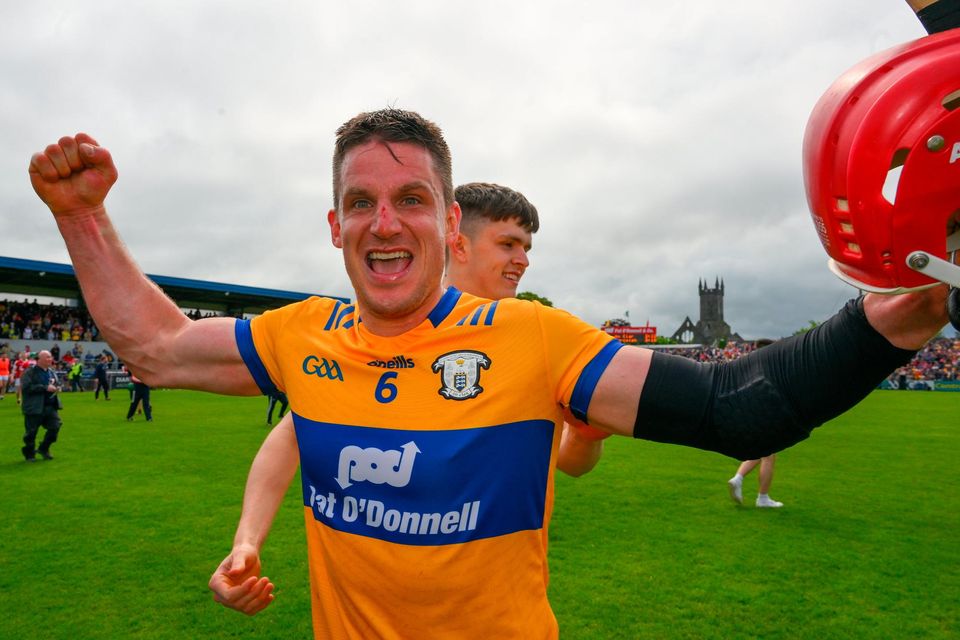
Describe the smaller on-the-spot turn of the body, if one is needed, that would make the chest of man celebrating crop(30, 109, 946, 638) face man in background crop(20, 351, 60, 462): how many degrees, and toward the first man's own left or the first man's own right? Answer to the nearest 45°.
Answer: approximately 135° to the first man's own right

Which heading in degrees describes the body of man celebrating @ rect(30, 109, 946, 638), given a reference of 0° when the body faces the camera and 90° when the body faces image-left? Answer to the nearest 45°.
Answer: approximately 0°
